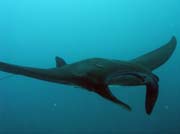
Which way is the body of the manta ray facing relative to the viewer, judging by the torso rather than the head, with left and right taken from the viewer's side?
facing the viewer and to the right of the viewer
